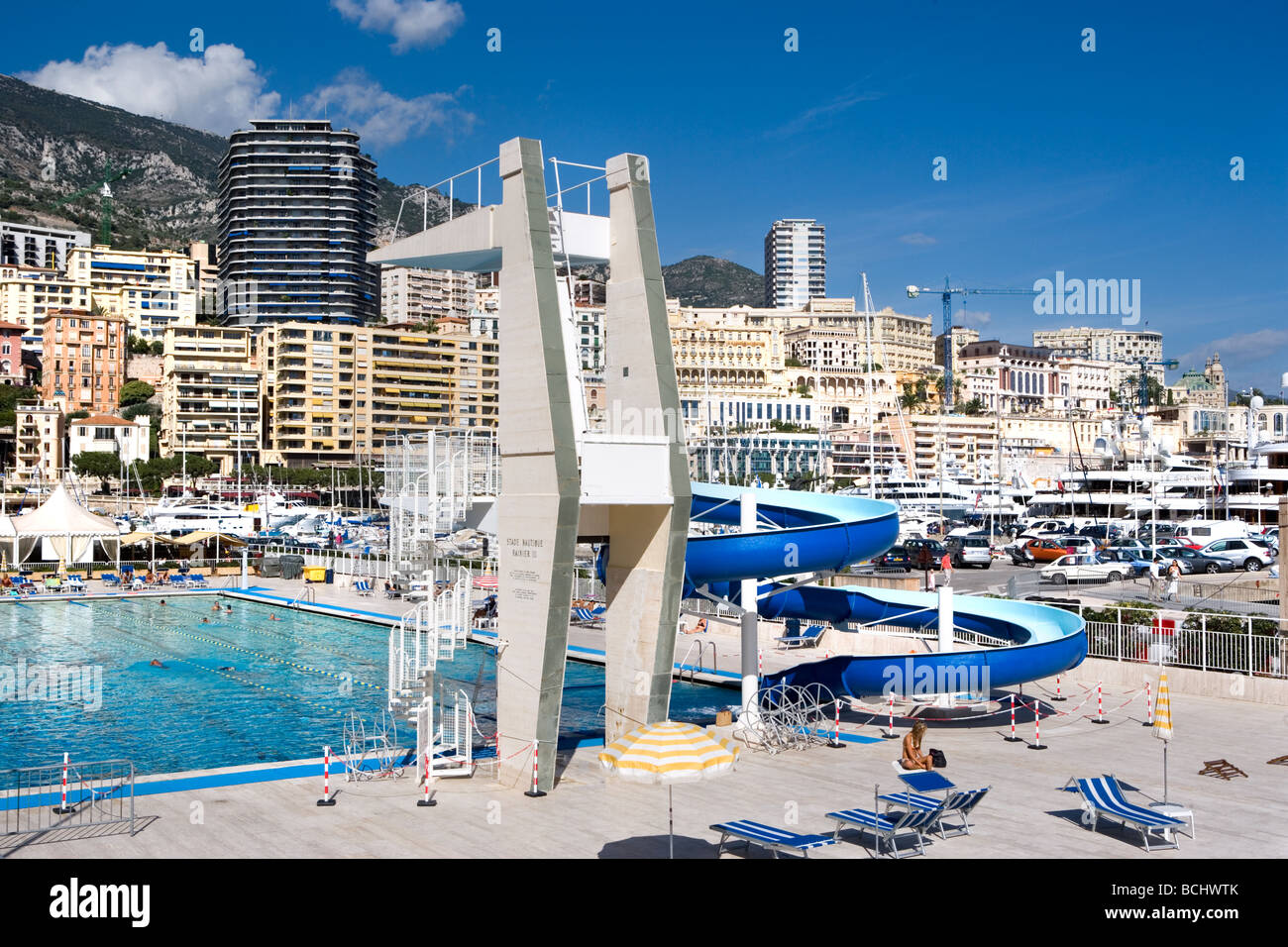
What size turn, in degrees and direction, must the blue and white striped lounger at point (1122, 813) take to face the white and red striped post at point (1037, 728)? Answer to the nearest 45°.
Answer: approximately 135° to its left

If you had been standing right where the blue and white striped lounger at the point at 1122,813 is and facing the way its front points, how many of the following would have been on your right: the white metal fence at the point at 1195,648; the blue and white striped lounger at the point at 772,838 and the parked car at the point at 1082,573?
1

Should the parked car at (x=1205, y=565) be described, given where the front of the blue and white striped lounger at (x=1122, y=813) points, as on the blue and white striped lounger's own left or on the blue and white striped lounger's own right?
on the blue and white striped lounger's own left

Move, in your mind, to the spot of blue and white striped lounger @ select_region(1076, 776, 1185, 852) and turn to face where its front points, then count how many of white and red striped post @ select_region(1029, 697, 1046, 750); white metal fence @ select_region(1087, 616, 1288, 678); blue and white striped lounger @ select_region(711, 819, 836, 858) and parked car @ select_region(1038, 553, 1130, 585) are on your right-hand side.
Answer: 1

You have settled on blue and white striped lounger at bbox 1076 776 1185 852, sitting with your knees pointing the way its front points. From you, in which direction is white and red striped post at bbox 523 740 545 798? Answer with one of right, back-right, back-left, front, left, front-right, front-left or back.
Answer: back-right

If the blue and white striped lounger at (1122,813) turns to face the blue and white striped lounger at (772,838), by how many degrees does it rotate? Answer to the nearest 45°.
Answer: approximately 90° to its right

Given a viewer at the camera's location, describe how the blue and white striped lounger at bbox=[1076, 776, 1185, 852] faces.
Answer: facing the viewer and to the right of the viewer
